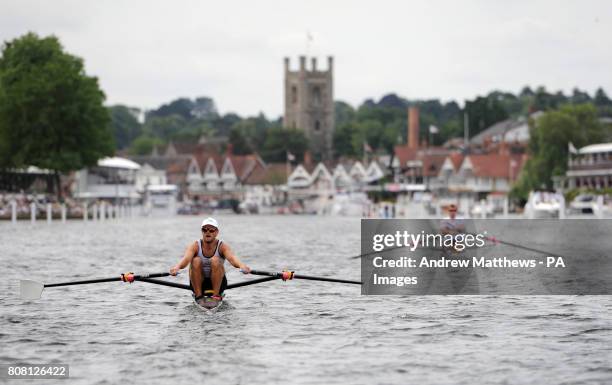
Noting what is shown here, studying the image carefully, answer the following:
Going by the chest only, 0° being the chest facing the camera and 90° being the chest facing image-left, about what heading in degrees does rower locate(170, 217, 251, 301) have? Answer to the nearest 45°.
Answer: approximately 0°
